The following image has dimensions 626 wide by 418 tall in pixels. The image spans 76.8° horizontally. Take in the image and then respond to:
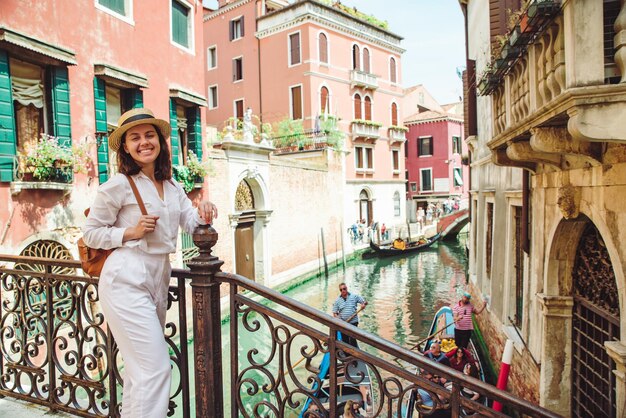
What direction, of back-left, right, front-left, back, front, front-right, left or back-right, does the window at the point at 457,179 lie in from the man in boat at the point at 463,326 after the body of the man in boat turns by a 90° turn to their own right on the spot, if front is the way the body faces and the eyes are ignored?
right

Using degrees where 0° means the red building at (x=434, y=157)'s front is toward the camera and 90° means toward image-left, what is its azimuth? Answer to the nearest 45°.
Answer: approximately 0°

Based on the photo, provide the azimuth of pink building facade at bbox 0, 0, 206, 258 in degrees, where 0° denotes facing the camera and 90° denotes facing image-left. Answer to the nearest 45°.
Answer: approximately 315°

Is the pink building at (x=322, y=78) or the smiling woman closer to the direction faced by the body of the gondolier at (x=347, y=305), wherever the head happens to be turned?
the smiling woman

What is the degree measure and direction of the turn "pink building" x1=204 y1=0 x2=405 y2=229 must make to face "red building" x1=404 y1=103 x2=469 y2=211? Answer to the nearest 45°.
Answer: approximately 90° to its left

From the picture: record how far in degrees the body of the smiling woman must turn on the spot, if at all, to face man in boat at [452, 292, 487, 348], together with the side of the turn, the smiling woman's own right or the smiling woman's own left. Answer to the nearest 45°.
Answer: approximately 90° to the smiling woman's own left

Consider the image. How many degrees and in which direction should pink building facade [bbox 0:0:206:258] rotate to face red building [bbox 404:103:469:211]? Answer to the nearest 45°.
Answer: approximately 90° to its left

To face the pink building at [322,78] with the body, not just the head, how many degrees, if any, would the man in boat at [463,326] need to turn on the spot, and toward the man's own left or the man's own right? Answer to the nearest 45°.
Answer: approximately 135° to the man's own right

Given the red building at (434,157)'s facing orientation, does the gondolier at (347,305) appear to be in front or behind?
in front

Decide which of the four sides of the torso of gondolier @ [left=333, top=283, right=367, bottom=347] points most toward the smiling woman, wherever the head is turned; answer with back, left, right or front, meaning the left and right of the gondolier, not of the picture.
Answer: front
